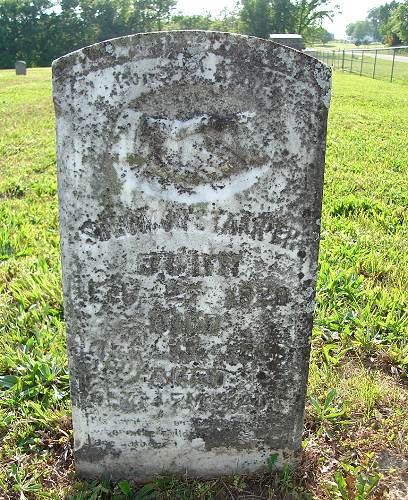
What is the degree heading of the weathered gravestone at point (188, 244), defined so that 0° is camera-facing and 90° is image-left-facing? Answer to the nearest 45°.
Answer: approximately 0°

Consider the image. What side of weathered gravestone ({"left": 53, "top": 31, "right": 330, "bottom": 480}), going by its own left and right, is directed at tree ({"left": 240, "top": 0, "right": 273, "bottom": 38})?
back
